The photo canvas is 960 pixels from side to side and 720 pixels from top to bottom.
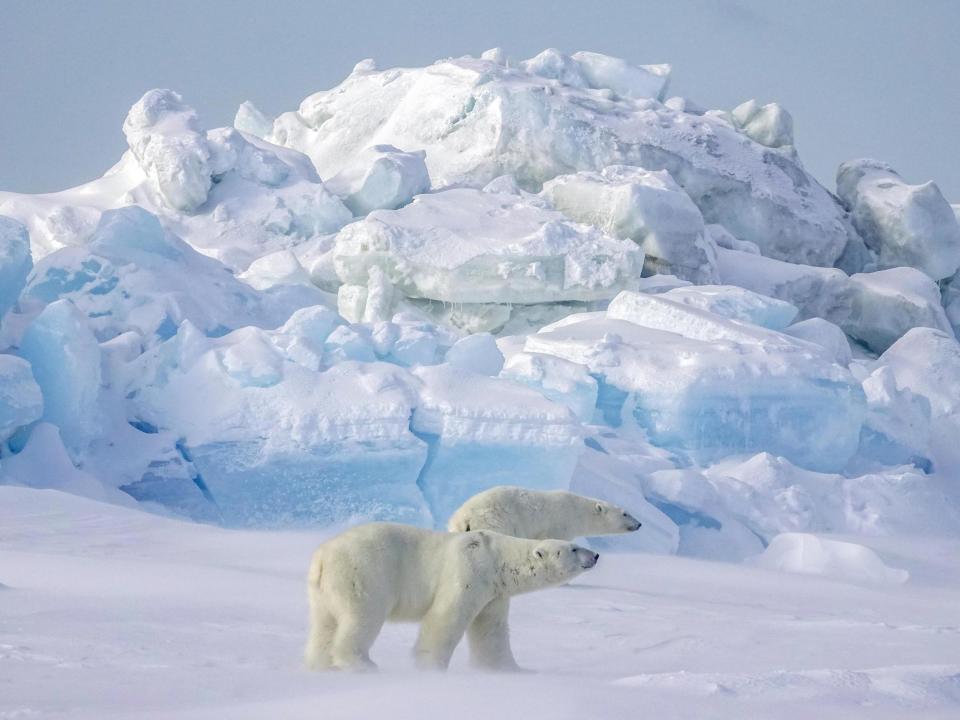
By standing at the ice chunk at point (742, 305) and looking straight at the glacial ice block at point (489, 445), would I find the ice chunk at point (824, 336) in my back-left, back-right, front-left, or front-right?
back-left

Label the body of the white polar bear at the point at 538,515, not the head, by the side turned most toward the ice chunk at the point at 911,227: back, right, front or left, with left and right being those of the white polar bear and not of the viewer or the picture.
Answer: left

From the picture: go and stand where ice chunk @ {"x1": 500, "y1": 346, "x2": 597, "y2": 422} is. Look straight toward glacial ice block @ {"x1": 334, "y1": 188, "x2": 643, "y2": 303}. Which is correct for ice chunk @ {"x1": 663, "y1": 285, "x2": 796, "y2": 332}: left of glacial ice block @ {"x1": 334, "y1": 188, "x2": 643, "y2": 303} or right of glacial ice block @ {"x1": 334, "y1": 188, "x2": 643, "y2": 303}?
right

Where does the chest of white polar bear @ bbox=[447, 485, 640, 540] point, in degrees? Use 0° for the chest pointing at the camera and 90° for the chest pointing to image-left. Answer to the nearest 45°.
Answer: approximately 270°

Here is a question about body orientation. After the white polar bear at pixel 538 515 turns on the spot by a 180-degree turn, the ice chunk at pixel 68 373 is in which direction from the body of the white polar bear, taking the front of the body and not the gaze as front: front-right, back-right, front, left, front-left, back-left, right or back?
front-right

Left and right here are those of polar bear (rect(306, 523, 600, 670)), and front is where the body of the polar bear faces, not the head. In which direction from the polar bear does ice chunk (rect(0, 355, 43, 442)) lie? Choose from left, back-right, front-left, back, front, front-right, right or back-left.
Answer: back-left

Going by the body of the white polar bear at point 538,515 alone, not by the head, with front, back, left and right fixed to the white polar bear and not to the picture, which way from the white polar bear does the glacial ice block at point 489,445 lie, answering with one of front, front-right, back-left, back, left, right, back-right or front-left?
left

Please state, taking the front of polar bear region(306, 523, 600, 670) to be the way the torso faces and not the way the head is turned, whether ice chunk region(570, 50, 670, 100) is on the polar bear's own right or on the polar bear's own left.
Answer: on the polar bear's own left

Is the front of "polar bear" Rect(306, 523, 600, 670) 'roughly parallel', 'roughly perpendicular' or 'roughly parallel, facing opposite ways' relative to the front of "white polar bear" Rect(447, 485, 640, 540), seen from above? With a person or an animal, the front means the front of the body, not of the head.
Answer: roughly parallel

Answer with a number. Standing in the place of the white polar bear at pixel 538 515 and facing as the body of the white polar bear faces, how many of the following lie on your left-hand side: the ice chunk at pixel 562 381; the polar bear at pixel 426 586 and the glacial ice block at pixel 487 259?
2

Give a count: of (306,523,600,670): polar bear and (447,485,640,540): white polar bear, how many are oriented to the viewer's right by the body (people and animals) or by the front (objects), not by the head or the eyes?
2

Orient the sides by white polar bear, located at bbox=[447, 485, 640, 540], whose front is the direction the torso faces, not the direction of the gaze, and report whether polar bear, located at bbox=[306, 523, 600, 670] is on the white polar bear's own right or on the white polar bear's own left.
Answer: on the white polar bear's own right

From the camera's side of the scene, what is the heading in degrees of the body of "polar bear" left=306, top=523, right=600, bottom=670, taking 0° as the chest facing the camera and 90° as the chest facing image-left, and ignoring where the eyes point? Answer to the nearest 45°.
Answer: approximately 270°

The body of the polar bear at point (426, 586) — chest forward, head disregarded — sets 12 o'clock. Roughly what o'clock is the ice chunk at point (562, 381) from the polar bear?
The ice chunk is roughly at 9 o'clock from the polar bear.
